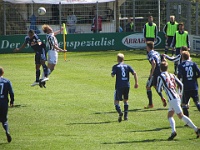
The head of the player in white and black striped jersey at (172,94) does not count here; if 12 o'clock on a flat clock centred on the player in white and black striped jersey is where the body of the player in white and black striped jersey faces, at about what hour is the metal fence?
The metal fence is roughly at 1 o'clock from the player in white and black striped jersey.

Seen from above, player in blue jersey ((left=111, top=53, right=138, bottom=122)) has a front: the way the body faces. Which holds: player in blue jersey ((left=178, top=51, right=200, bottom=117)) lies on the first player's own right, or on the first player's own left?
on the first player's own right

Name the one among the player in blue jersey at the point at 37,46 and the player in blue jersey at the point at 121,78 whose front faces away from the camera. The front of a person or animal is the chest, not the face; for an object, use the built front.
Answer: the player in blue jersey at the point at 121,78

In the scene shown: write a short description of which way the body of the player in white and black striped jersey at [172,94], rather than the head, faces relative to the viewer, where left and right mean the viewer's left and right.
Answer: facing away from the viewer and to the left of the viewer

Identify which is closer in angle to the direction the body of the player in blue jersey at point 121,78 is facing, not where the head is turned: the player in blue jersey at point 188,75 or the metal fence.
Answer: the metal fence

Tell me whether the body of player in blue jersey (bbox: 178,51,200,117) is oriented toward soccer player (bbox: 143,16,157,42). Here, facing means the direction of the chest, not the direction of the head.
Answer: yes

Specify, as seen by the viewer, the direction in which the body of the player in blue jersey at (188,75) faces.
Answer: away from the camera

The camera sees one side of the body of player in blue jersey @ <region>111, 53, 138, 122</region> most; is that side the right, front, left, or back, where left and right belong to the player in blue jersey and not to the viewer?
back

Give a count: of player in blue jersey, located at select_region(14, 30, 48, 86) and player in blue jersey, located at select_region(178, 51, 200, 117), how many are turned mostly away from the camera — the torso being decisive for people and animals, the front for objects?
1
